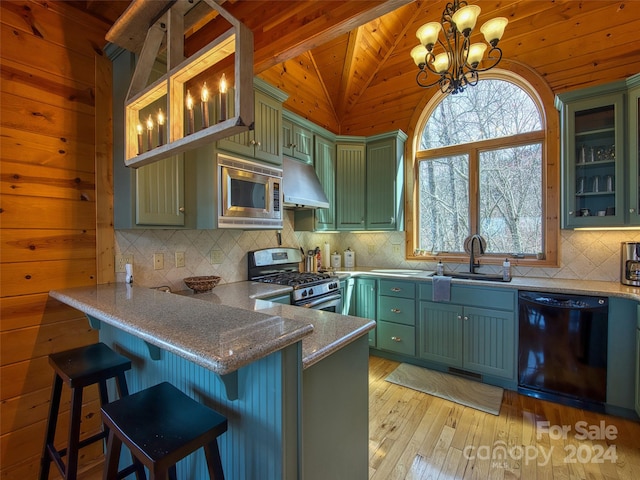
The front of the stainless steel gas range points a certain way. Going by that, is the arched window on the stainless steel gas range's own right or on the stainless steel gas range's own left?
on the stainless steel gas range's own left

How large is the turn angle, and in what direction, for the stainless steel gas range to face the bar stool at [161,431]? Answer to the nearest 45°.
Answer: approximately 45° to its right

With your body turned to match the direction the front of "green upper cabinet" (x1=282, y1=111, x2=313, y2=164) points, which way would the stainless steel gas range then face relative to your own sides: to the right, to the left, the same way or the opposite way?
the same way

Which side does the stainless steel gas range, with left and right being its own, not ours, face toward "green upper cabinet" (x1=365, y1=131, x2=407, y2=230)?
left

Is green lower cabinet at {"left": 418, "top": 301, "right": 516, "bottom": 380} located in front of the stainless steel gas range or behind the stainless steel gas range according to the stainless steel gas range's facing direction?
in front

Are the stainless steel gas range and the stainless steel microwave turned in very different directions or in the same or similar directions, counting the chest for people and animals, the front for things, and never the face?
same or similar directions

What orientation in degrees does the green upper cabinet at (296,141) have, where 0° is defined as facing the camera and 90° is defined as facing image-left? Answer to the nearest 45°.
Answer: approximately 315°

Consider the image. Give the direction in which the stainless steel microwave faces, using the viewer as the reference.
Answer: facing the viewer and to the right of the viewer

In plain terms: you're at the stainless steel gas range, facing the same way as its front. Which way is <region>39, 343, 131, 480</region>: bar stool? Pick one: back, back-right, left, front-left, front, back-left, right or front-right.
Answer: right

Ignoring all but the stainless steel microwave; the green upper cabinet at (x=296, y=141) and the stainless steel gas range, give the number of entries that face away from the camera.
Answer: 0

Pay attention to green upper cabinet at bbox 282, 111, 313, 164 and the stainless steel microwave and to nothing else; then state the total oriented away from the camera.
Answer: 0

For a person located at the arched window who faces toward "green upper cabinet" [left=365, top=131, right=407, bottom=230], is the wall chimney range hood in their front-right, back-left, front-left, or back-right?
front-left

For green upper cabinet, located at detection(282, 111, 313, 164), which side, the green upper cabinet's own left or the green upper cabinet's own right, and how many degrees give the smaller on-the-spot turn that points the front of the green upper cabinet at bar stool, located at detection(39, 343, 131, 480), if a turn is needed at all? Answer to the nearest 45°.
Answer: approximately 90° to the green upper cabinet's own right

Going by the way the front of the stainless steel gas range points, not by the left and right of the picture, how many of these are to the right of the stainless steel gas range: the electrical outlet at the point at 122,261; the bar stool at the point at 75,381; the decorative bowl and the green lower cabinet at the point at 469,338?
3
